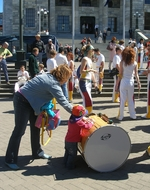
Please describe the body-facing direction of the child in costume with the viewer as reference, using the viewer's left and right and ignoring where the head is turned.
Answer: facing away from the viewer and to the right of the viewer
